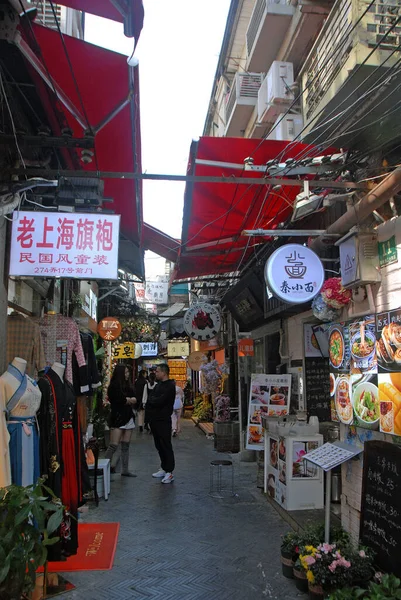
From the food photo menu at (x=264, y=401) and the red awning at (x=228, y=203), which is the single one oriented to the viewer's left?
the red awning

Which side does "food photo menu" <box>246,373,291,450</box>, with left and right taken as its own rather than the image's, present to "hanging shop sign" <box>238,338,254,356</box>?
back

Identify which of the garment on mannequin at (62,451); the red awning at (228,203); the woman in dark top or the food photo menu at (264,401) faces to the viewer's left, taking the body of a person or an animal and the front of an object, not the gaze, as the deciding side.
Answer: the red awning

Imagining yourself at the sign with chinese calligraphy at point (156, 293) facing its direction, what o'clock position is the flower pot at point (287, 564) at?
The flower pot is roughly at 12 o'clock from the sign with chinese calligraphy.

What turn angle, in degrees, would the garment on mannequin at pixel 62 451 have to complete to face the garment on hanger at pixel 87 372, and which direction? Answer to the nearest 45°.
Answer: approximately 135° to its left

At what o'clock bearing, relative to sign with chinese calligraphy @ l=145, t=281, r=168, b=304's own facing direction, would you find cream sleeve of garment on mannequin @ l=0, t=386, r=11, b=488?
The cream sleeve of garment on mannequin is roughly at 12 o'clock from the sign with chinese calligraphy.

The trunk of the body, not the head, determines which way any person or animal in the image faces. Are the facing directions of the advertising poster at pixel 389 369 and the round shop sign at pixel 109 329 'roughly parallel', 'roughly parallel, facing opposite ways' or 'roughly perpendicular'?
roughly perpendicular

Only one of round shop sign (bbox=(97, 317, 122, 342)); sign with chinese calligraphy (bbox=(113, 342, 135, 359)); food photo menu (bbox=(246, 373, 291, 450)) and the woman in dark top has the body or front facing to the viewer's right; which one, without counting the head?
the woman in dark top

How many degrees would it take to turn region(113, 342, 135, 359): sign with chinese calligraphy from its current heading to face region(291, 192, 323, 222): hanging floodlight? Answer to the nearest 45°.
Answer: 0° — it already faces it
